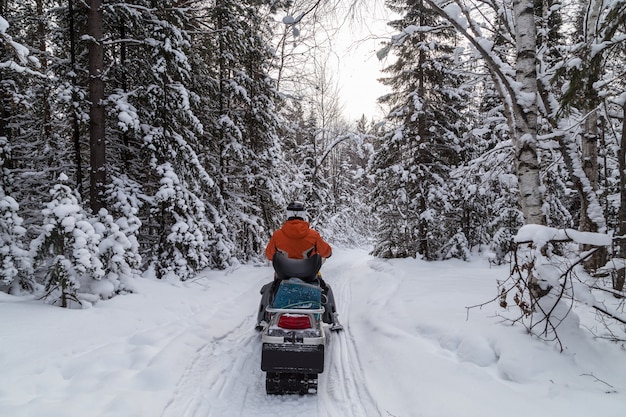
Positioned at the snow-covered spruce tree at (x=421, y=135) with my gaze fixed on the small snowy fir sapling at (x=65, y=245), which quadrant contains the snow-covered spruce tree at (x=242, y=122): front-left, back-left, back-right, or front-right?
front-right

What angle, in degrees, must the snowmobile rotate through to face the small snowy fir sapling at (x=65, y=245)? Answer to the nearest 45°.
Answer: approximately 45° to its left

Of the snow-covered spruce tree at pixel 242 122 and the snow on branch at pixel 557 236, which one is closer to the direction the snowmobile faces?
the snow-covered spruce tree

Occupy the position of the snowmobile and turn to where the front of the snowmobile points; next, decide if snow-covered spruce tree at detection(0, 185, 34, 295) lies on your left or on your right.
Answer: on your left

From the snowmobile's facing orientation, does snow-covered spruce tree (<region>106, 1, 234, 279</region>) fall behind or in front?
in front

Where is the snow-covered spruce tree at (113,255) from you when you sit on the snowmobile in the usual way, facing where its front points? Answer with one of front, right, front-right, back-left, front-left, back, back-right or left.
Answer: front-left

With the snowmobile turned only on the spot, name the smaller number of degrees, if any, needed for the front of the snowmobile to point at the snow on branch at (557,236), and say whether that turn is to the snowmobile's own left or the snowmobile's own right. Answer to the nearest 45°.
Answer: approximately 90° to the snowmobile's own right

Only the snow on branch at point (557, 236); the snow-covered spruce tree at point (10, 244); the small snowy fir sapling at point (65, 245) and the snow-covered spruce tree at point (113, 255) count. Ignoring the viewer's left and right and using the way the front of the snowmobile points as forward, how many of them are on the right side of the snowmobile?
1

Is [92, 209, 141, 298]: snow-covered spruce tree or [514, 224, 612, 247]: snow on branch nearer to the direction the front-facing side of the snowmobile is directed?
the snow-covered spruce tree

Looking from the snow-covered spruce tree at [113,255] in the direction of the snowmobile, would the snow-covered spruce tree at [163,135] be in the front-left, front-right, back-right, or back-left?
back-left

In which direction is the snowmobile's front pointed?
away from the camera

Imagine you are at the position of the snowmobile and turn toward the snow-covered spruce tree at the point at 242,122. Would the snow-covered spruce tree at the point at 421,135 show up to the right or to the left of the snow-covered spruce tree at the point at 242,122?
right

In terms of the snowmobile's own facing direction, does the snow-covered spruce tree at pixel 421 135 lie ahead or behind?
ahead
